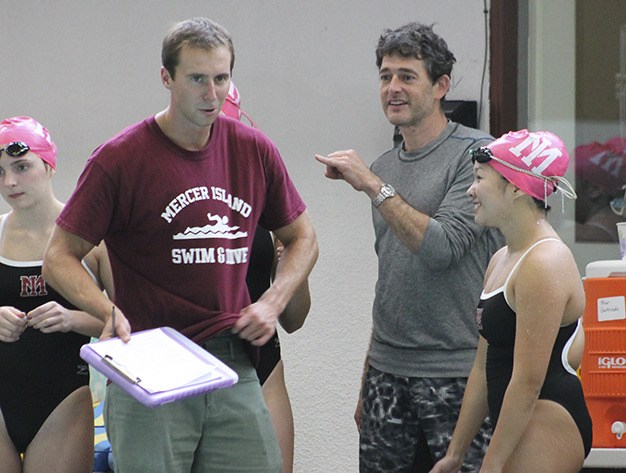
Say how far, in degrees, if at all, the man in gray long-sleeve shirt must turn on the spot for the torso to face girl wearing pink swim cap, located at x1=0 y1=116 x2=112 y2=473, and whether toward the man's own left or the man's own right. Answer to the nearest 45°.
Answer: approximately 45° to the man's own right

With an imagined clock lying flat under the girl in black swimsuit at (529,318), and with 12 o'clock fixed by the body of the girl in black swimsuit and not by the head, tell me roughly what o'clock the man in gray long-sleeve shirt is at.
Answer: The man in gray long-sleeve shirt is roughly at 2 o'clock from the girl in black swimsuit.

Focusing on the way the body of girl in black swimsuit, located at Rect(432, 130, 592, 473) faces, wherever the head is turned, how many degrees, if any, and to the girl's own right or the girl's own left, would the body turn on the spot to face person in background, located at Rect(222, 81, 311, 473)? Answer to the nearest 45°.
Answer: approximately 45° to the girl's own right

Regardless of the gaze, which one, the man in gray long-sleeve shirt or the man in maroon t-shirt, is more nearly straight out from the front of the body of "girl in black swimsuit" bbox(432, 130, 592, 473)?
the man in maroon t-shirt

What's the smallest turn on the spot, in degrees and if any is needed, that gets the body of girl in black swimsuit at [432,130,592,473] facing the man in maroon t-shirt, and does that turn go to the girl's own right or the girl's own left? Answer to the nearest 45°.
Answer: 0° — they already face them

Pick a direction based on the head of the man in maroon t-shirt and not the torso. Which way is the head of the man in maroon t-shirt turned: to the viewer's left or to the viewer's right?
to the viewer's right

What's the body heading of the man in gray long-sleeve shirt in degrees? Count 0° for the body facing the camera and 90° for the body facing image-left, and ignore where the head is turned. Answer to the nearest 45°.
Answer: approximately 45°

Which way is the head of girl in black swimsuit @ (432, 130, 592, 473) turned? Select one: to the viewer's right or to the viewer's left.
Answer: to the viewer's left

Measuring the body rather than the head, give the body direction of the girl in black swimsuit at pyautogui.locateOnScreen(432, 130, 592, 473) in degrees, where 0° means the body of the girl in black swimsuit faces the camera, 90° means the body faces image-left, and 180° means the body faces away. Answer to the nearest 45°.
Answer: approximately 90°
